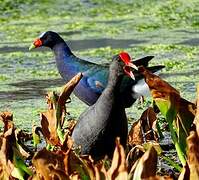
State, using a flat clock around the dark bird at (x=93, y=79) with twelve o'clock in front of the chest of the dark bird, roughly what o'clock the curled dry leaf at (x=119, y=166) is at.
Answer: The curled dry leaf is roughly at 9 o'clock from the dark bird.

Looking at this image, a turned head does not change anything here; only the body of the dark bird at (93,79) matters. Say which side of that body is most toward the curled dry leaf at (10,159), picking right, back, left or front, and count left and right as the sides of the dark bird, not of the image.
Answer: left

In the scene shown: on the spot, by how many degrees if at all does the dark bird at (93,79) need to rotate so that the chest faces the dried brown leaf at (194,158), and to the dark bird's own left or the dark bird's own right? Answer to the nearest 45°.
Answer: approximately 90° to the dark bird's own left

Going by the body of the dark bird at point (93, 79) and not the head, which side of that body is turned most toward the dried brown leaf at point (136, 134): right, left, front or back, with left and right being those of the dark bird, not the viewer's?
left

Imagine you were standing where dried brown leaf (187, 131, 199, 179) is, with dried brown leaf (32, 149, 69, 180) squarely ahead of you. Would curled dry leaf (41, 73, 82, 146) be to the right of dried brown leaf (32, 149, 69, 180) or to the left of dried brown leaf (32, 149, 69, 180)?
right

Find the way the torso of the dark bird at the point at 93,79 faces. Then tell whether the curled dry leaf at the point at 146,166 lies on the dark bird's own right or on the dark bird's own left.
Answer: on the dark bird's own left

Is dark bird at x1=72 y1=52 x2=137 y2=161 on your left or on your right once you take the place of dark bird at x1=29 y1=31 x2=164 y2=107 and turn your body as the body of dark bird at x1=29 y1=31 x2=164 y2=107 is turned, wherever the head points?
on your left

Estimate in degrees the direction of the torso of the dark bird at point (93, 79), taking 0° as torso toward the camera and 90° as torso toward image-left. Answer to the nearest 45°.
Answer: approximately 90°

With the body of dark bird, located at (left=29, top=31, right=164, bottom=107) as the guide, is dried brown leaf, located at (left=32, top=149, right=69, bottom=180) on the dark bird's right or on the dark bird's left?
on the dark bird's left
